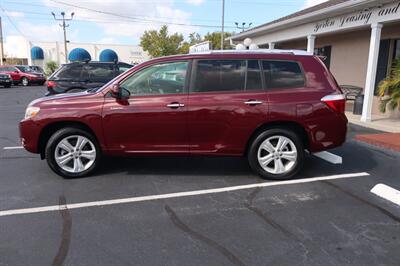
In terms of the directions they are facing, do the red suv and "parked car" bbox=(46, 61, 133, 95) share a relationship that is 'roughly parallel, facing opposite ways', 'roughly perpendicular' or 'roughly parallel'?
roughly parallel, facing opposite ways

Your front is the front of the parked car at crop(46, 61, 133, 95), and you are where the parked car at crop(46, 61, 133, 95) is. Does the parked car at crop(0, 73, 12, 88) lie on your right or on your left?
on your left

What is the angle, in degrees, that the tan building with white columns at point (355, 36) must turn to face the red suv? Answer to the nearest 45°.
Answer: approximately 45° to its left

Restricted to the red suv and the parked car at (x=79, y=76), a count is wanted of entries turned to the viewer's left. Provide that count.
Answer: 1

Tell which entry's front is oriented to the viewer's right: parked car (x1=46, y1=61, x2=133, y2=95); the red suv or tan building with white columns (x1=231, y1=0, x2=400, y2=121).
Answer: the parked car

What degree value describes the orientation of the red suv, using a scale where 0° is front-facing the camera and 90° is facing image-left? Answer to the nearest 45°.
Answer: approximately 90°

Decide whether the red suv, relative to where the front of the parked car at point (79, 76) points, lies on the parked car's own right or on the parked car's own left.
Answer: on the parked car's own right

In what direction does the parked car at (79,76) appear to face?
to the viewer's right

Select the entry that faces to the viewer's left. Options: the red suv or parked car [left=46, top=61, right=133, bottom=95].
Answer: the red suv

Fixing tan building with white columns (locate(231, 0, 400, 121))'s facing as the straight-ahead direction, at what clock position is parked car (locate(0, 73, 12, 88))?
The parked car is roughly at 2 o'clock from the tan building with white columns.

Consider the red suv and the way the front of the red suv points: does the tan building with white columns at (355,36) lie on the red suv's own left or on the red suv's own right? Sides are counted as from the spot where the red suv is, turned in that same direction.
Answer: on the red suv's own right

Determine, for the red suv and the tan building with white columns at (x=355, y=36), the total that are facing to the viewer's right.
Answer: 0

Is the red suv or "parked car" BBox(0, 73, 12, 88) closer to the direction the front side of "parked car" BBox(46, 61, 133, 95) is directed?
the red suv
